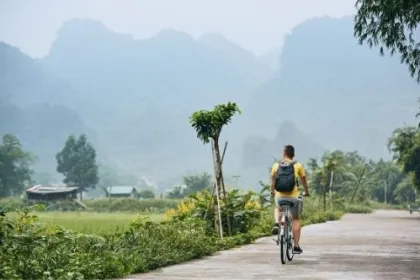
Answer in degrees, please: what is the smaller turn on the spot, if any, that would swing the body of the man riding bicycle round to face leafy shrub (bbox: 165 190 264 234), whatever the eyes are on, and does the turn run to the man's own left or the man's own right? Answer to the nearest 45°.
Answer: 0° — they already face it

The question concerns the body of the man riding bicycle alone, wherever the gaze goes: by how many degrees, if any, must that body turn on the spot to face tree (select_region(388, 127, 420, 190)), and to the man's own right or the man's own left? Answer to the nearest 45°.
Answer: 0° — they already face it

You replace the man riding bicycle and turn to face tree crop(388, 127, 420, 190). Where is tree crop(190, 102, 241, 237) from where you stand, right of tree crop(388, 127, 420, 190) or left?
left

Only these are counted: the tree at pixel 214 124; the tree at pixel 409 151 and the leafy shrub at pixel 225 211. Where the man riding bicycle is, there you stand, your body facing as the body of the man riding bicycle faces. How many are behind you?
0

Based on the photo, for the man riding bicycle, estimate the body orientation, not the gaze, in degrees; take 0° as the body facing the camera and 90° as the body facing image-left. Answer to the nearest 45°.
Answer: approximately 180°
